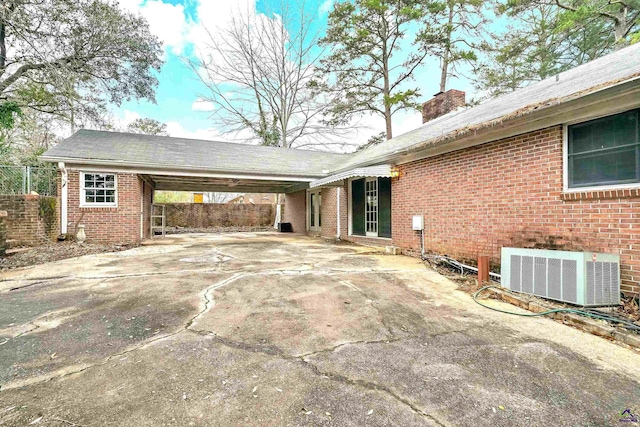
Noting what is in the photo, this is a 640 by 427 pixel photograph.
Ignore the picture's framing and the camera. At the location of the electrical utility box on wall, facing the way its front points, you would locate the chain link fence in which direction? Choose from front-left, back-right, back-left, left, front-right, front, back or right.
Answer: front-right

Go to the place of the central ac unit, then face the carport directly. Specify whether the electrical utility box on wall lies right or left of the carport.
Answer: right

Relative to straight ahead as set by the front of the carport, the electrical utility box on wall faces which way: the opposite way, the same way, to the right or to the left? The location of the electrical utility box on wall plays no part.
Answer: to the right

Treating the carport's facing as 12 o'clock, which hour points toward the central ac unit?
The central ac unit is roughly at 11 o'clock from the carport.

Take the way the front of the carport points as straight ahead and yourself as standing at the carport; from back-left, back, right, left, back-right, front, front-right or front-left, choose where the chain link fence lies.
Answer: right

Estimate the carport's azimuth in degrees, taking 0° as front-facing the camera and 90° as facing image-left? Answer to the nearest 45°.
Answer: approximately 0°

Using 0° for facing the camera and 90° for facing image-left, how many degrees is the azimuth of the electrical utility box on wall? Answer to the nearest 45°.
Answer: approximately 45°

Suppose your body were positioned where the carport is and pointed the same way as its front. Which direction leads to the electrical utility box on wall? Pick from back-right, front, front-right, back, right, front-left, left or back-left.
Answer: front-left

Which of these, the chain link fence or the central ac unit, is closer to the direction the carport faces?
the central ac unit

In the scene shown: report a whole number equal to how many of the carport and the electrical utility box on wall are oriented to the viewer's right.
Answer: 0

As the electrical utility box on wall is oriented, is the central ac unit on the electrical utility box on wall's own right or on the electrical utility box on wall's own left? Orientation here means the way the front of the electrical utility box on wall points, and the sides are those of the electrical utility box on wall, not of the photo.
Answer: on the electrical utility box on wall's own left
